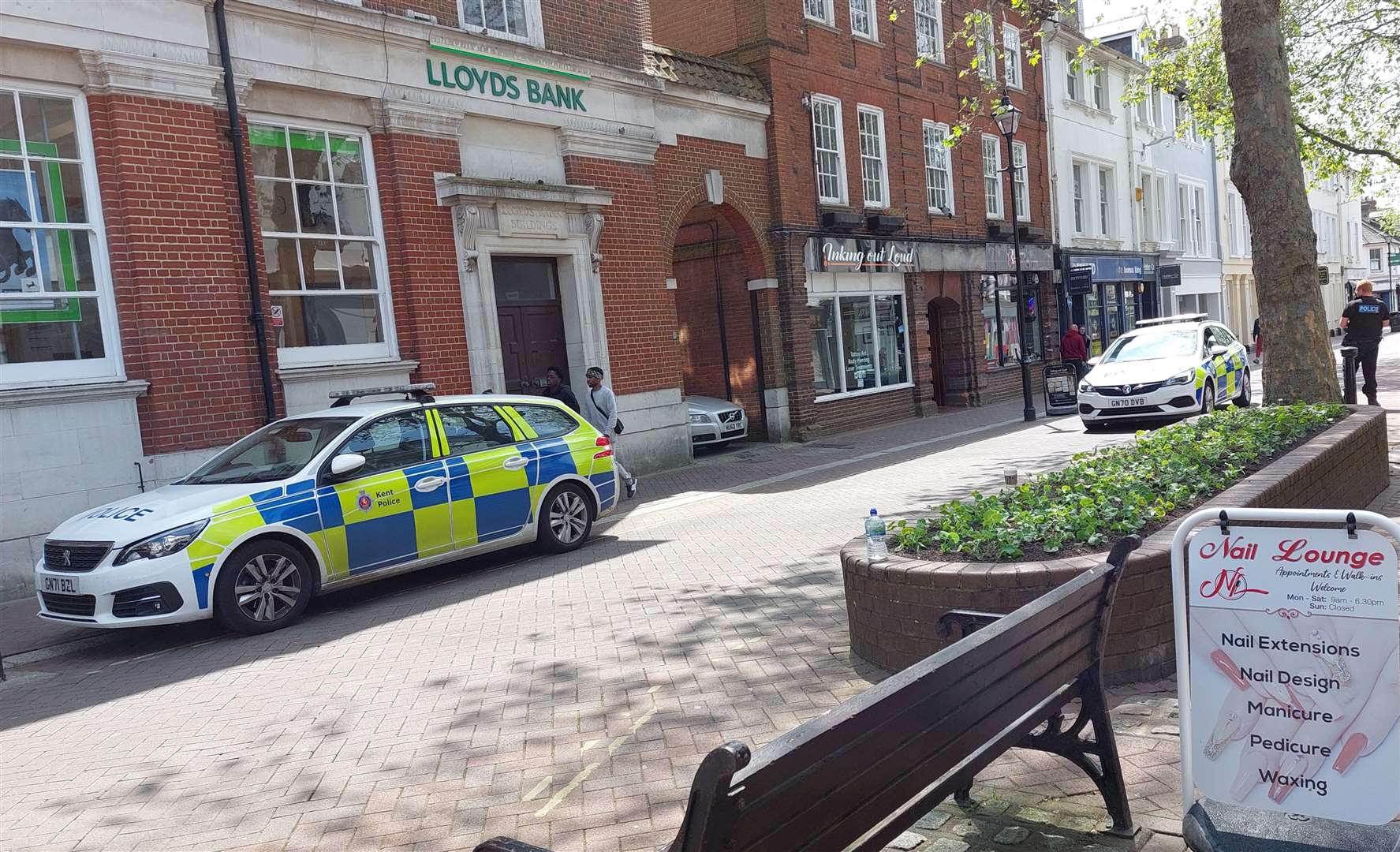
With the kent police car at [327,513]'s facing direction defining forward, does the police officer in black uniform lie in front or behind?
behind

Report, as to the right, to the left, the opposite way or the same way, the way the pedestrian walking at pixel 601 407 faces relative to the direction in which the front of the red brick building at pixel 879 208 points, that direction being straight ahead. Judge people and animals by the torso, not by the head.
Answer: to the right

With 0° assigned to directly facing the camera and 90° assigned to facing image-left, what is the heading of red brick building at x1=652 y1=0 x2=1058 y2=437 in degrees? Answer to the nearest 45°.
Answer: approximately 315°

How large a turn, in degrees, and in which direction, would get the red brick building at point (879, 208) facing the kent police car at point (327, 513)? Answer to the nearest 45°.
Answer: approximately 45° to its right

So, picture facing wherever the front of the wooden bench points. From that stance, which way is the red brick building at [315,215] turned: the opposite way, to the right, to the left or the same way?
the opposite way

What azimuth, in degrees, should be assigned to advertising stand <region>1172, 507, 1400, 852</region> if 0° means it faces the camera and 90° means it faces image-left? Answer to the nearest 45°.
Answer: approximately 0°

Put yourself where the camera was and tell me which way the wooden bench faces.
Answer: facing away from the viewer and to the left of the viewer

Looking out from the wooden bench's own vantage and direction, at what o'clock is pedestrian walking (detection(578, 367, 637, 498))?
The pedestrian walking is roughly at 1 o'clock from the wooden bench.

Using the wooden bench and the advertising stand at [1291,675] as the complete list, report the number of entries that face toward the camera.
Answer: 1

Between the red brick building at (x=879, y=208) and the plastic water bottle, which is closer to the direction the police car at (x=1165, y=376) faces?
the plastic water bottle

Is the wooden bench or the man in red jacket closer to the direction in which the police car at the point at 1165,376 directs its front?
the wooden bench

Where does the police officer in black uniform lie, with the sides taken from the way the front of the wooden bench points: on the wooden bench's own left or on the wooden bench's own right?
on the wooden bench's own right
